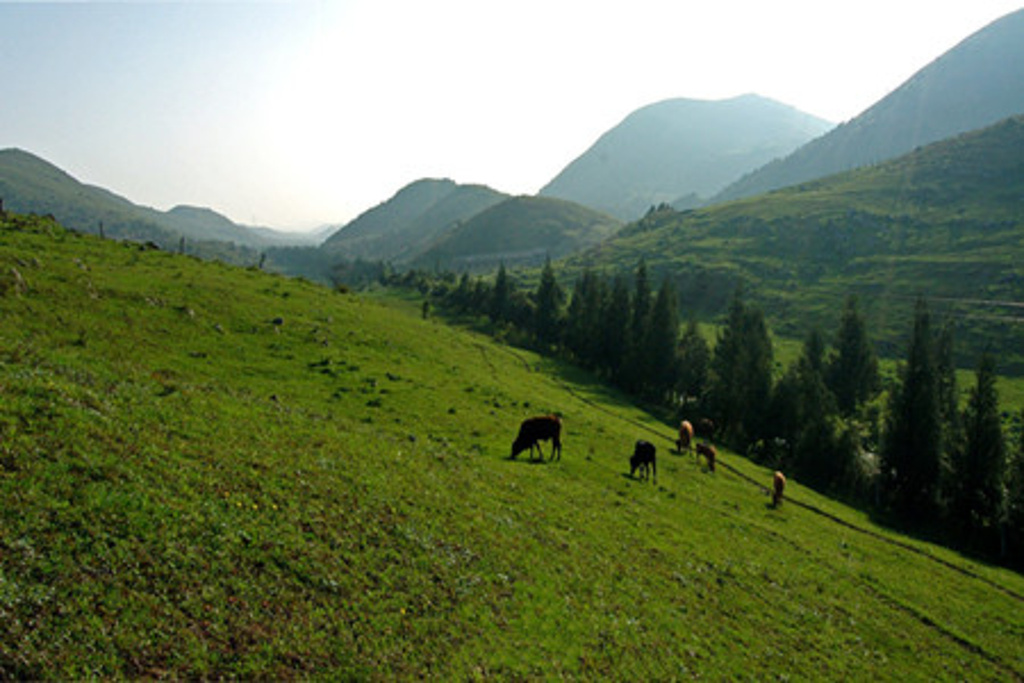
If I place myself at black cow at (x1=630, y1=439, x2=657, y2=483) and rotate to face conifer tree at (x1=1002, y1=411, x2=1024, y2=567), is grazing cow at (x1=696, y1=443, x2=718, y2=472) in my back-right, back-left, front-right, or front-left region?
front-left

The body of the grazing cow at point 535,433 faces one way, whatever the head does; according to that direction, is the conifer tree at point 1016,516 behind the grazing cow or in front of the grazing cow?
behind

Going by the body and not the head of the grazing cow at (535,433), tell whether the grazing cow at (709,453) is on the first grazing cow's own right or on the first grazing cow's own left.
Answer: on the first grazing cow's own right

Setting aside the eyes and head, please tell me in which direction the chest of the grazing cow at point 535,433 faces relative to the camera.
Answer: to the viewer's left
